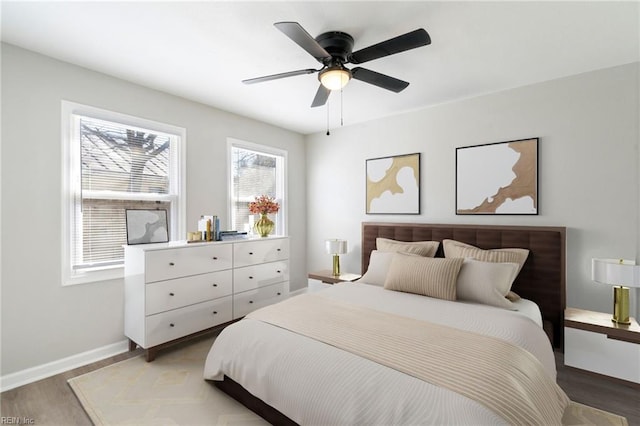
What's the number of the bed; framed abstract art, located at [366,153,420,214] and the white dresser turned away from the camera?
0

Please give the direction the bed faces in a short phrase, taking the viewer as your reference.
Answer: facing the viewer and to the left of the viewer

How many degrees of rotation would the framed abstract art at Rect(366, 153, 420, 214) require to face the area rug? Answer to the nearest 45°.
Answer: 0° — it already faces it

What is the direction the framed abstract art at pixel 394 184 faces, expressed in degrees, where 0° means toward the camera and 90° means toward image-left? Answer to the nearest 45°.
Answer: approximately 45°

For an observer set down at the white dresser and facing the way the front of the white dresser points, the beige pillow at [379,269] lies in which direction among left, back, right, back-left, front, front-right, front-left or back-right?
front-left

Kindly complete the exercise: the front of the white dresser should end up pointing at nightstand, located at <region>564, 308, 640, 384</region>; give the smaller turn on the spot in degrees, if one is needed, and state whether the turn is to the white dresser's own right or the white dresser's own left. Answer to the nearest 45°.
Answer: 0° — it already faces it

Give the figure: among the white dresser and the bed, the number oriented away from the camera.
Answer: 0

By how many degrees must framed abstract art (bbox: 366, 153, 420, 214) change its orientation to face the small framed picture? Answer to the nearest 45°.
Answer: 0° — it already faces it

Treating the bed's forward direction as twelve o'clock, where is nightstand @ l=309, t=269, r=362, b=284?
The nightstand is roughly at 4 o'clock from the bed.

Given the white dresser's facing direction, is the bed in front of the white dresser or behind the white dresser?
in front

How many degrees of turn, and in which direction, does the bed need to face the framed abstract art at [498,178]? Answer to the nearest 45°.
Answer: approximately 180°

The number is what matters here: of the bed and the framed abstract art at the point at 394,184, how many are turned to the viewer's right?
0

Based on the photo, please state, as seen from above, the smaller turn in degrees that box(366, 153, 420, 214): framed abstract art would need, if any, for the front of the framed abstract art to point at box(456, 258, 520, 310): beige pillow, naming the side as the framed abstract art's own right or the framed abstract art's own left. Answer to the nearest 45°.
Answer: approximately 90° to the framed abstract art's own left

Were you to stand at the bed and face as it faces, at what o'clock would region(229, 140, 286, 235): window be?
The window is roughly at 3 o'clock from the bed.

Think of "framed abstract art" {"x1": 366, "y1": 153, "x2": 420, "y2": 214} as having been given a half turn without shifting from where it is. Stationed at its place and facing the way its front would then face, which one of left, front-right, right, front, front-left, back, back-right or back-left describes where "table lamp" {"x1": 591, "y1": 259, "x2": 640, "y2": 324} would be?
right
